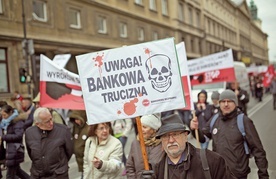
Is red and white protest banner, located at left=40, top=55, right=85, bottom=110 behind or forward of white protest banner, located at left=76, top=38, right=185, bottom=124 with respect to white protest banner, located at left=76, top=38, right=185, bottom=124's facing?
behind

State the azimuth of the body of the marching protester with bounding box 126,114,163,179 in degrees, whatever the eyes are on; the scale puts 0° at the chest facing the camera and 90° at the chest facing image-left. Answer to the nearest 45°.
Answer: approximately 45°

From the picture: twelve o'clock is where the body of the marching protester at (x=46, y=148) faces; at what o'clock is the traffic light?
The traffic light is roughly at 6 o'clock from the marching protester.

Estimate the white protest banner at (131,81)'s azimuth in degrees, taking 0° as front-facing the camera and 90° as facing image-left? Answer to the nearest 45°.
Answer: approximately 0°

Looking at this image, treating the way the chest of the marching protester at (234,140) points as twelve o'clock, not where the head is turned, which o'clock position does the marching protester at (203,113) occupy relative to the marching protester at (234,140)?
the marching protester at (203,113) is roughly at 4 o'clock from the marching protester at (234,140).
